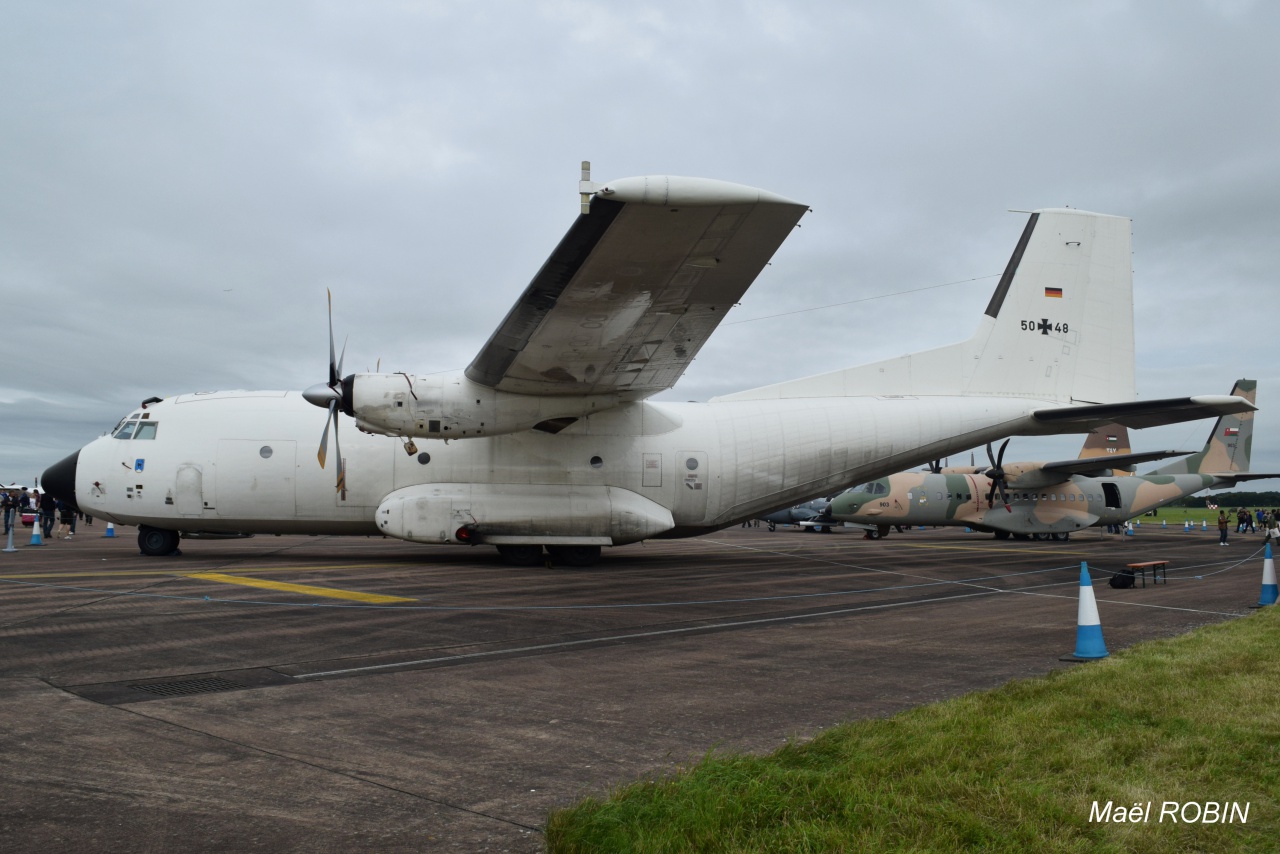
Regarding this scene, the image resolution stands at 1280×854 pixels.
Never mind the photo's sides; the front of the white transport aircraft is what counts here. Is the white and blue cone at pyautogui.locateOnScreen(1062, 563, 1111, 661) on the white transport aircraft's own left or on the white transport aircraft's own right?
on the white transport aircraft's own left

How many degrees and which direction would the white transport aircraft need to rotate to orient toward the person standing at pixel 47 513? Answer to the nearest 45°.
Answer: approximately 45° to its right

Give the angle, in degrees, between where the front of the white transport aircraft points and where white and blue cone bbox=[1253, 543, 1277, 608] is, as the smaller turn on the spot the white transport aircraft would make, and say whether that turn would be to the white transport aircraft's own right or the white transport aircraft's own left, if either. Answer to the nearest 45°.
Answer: approximately 135° to the white transport aircraft's own left

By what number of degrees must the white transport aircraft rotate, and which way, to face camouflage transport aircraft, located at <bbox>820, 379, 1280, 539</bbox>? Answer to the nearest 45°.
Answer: approximately 135° to its right

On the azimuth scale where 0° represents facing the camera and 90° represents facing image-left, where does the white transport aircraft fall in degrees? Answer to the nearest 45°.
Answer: approximately 90°

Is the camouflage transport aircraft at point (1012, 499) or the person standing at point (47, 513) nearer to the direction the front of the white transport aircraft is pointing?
the person standing

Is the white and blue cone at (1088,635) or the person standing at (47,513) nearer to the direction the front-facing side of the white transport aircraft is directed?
the person standing
